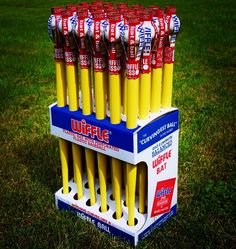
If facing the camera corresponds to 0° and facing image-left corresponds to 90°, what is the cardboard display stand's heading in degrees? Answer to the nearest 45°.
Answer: approximately 45°
